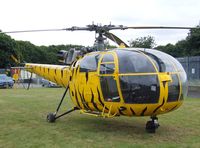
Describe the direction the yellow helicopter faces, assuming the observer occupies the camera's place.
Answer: facing the viewer and to the right of the viewer

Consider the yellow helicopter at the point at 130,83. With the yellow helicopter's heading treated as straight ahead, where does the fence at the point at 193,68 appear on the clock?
The fence is roughly at 8 o'clock from the yellow helicopter.
